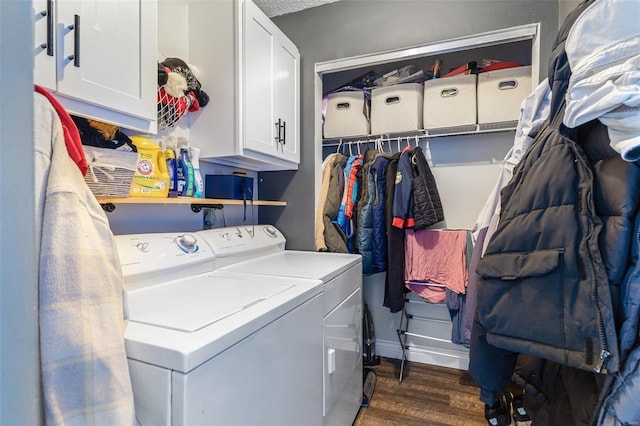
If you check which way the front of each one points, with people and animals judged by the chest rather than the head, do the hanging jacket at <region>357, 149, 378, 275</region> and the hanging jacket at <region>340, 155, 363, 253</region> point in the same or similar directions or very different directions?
same or similar directions

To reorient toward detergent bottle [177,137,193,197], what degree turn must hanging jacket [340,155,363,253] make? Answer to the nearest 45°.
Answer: approximately 45° to its left

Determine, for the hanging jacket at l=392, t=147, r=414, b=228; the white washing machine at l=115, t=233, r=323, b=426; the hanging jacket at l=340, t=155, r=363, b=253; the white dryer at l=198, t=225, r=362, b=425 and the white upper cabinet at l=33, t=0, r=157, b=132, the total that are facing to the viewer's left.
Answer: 2

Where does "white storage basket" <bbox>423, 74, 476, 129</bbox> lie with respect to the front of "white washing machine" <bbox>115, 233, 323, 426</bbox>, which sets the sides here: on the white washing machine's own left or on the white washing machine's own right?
on the white washing machine's own left

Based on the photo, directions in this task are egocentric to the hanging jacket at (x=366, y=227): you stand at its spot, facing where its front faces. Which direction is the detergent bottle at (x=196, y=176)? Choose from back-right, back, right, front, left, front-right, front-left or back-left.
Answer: front-left

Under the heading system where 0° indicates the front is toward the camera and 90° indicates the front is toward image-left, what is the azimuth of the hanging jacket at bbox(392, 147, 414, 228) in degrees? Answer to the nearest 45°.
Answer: approximately 90°

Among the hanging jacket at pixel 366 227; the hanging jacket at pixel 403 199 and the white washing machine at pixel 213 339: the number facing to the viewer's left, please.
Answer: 2

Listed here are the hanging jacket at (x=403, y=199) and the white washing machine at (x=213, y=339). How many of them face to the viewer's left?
1

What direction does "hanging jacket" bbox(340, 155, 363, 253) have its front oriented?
to the viewer's left

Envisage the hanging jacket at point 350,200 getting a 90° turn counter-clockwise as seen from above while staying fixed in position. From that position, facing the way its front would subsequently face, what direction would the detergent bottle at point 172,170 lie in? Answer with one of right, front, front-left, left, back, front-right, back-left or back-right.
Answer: front-right
